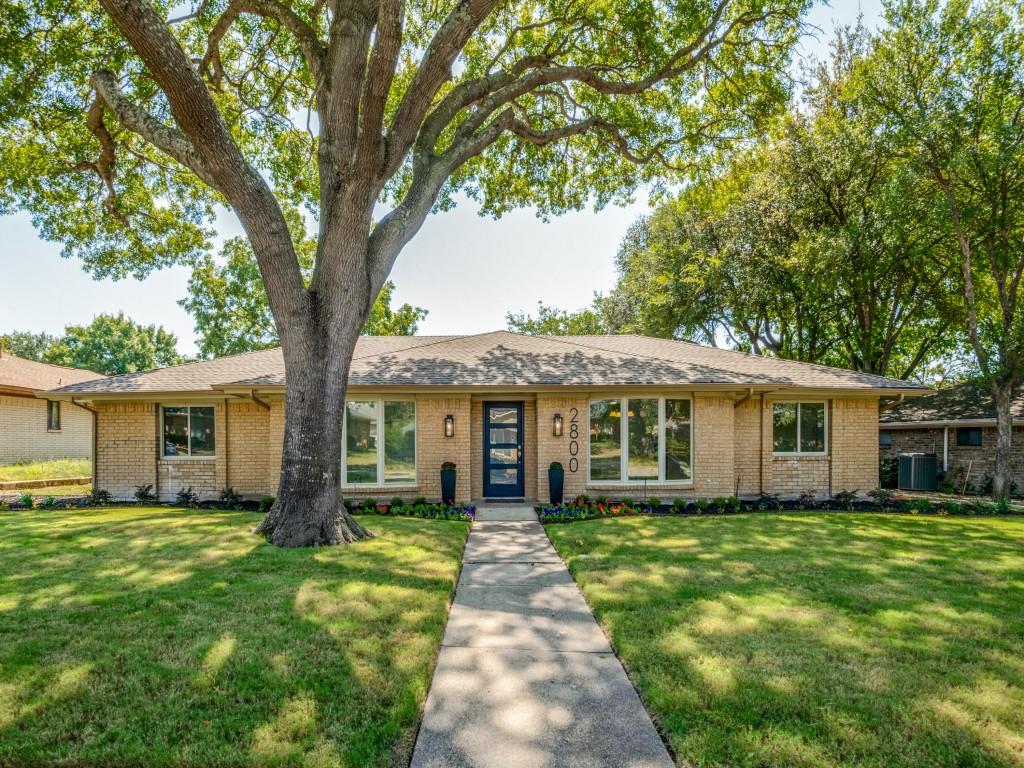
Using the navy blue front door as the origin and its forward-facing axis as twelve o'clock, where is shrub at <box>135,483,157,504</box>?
The shrub is roughly at 3 o'clock from the navy blue front door.

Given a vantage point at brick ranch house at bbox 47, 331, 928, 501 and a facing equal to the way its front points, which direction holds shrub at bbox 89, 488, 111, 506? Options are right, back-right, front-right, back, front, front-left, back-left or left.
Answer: right

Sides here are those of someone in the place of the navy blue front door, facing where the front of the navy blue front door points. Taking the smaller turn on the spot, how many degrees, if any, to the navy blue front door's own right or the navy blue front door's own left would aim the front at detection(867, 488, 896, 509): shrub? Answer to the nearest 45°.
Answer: approximately 90° to the navy blue front door's own left

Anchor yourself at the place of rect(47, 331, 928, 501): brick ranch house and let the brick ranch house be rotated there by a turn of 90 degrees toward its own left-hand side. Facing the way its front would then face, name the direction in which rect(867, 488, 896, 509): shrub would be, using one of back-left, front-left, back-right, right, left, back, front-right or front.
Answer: front

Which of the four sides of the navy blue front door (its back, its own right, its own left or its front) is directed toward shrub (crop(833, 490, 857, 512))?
left

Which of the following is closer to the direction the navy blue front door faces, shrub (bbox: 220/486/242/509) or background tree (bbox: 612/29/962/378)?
the shrub

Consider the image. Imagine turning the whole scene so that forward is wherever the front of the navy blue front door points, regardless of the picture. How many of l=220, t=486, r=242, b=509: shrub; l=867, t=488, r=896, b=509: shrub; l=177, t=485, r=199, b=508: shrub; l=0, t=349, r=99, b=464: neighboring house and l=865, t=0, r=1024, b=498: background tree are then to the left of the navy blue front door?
2

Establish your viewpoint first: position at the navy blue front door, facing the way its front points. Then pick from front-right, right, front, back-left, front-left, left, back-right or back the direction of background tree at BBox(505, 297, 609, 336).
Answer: back

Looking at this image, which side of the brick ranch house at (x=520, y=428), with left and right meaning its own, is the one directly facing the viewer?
front

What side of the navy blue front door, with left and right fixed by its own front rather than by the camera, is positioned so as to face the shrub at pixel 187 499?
right
